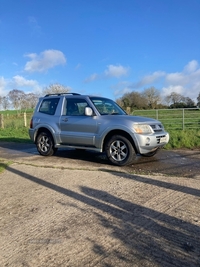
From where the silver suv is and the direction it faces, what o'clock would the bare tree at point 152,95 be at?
The bare tree is roughly at 8 o'clock from the silver suv.

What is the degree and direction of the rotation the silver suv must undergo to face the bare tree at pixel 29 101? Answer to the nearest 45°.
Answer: approximately 135° to its left

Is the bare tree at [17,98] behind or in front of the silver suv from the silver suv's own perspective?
behind

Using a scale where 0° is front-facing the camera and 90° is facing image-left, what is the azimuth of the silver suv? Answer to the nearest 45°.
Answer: approximately 315°

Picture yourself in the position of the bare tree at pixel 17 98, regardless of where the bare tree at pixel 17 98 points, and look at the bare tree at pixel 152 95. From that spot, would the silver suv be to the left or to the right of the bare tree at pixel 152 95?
right

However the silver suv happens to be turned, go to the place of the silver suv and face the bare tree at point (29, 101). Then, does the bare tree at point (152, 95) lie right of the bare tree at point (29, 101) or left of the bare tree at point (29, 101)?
right

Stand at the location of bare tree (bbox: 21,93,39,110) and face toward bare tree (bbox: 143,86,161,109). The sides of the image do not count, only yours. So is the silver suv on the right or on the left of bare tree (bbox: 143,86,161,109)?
right
